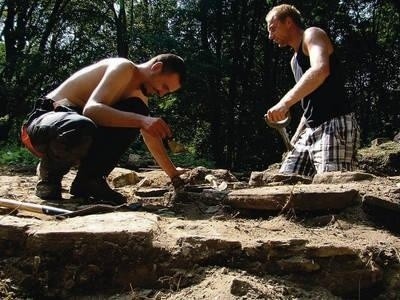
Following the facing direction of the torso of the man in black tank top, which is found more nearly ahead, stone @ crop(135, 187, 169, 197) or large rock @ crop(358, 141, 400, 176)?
the stone

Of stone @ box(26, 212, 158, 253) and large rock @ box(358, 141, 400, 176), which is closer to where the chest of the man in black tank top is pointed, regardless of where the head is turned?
the stone

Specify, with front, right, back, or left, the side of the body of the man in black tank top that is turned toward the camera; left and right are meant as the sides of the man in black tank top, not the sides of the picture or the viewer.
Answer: left

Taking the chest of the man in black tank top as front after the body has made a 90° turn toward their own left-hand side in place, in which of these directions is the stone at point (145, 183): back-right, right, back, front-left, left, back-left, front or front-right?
right

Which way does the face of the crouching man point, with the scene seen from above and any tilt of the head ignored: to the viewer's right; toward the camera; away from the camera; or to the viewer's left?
to the viewer's right

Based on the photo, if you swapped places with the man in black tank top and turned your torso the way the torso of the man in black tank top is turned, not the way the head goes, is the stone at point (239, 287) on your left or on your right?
on your left

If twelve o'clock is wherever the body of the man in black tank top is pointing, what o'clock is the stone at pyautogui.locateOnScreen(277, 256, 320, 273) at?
The stone is roughly at 9 o'clock from the man in black tank top.

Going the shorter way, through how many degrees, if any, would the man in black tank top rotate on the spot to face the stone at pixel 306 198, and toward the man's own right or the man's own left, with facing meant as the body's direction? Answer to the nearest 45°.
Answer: approximately 90° to the man's own left

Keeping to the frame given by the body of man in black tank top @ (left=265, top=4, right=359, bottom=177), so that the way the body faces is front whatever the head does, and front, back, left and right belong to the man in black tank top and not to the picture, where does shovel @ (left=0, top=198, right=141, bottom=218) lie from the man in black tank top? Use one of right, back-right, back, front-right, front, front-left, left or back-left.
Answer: front-left

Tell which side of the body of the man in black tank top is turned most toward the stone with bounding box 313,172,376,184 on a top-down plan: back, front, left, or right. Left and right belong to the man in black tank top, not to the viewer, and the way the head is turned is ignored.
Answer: left

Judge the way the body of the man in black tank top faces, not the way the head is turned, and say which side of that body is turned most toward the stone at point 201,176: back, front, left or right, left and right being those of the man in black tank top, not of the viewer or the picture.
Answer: front

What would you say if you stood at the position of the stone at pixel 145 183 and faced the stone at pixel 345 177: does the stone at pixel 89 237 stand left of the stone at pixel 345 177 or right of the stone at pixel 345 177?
right

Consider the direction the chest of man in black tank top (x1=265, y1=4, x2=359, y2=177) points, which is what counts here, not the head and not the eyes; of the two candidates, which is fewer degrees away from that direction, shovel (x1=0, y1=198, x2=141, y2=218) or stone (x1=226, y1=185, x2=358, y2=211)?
the shovel
